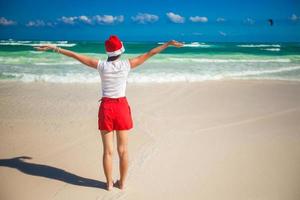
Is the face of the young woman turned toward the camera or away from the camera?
away from the camera

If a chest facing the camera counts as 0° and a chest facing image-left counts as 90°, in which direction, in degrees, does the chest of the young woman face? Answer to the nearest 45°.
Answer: approximately 180°
